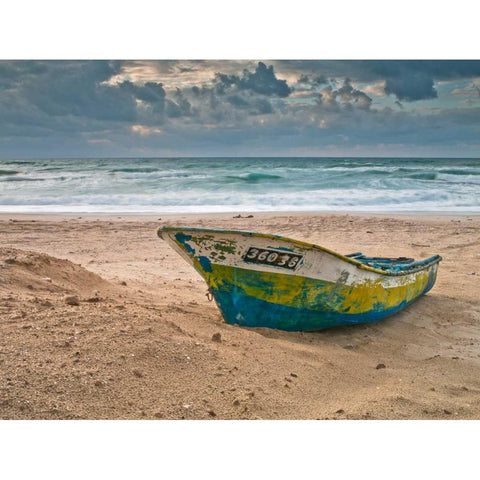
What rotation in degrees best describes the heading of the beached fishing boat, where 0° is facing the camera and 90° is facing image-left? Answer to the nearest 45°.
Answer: approximately 45°
